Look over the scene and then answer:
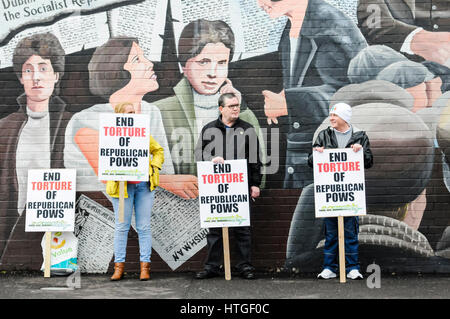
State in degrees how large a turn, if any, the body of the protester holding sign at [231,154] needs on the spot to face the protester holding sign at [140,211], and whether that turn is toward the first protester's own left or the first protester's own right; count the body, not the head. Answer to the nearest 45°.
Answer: approximately 90° to the first protester's own right

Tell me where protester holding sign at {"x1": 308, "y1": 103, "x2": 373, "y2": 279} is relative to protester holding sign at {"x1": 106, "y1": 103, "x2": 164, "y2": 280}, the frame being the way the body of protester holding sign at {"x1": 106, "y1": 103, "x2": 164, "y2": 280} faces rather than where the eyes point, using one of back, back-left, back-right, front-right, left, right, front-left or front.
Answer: left

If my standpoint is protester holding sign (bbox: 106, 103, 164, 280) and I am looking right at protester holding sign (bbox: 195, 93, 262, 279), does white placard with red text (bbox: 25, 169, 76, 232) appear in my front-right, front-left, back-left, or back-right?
back-left

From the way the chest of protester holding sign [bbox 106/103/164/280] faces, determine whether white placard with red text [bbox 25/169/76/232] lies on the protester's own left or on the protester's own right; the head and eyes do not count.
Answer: on the protester's own right

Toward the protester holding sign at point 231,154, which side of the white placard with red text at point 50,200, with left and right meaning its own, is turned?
left

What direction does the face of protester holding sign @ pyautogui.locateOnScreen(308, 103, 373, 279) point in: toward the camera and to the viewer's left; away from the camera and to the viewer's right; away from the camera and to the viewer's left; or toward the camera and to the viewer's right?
toward the camera and to the viewer's left

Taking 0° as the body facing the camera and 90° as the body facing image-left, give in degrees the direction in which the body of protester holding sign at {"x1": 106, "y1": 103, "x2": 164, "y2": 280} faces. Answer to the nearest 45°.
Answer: approximately 0°

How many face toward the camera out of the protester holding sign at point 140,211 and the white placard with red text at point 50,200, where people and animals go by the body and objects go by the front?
2

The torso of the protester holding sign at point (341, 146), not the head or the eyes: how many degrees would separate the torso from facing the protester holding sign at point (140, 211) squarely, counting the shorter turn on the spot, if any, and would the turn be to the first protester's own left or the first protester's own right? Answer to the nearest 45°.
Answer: approximately 90° to the first protester's own right

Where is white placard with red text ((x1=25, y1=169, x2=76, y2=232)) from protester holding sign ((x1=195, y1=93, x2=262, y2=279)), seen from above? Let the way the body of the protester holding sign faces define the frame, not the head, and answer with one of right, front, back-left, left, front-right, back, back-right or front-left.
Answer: right

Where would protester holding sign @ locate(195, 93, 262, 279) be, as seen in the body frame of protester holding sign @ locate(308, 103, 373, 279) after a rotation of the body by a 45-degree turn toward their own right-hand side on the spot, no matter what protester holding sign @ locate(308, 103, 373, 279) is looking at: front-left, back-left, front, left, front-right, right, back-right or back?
front-right
